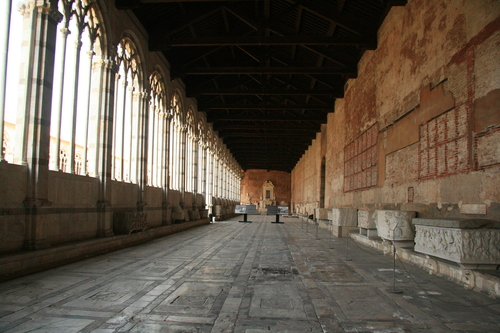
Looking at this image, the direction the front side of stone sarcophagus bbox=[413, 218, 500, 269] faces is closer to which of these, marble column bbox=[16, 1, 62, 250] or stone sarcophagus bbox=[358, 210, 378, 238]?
the marble column

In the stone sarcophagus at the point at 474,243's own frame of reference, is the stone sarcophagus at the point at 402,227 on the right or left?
on its right

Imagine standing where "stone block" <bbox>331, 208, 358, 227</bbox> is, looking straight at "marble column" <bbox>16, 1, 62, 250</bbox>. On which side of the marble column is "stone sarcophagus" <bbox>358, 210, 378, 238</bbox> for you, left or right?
left

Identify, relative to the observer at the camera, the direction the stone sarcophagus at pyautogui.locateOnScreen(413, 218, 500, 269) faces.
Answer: facing the viewer and to the left of the viewer

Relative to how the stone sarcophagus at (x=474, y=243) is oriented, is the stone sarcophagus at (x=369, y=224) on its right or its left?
on its right
